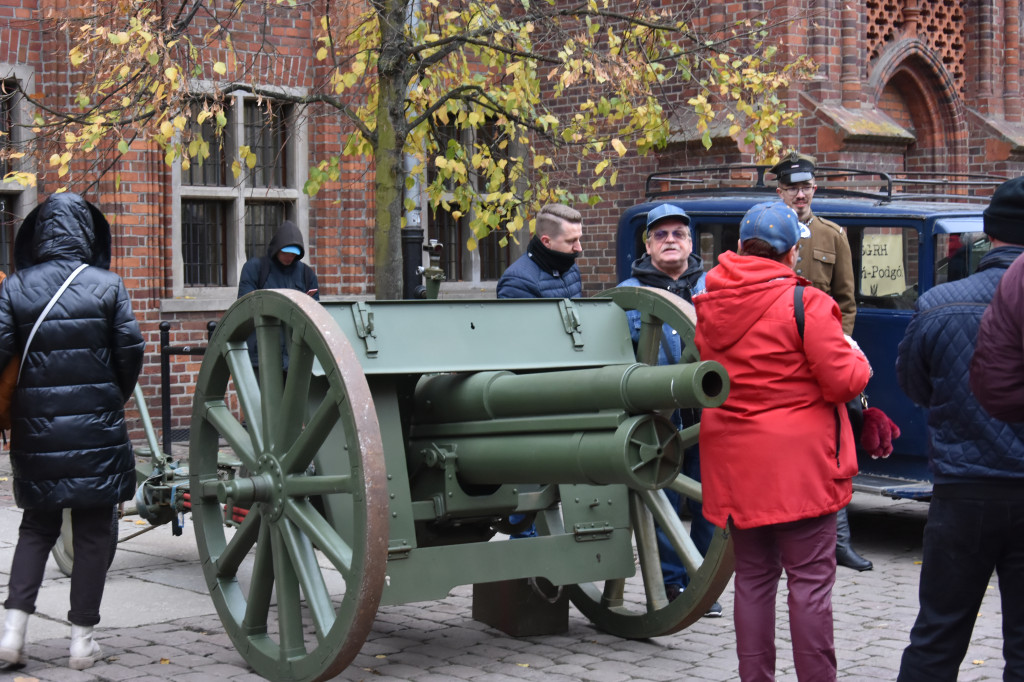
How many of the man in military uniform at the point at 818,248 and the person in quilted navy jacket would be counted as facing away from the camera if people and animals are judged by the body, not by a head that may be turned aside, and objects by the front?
1

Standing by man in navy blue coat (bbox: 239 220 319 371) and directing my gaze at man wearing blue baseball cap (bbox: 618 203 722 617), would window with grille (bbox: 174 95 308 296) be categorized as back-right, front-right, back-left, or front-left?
back-left

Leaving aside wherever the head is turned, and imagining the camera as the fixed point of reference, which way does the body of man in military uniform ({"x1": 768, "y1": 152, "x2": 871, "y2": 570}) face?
toward the camera

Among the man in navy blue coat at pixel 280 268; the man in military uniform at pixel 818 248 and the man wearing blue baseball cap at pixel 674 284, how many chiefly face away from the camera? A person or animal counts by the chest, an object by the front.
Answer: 0

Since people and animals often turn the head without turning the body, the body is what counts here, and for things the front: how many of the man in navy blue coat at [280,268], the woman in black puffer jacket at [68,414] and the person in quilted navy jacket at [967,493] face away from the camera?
2

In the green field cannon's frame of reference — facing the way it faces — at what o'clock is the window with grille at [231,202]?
The window with grille is roughly at 7 o'clock from the green field cannon.

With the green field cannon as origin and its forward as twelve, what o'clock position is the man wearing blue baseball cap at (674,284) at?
The man wearing blue baseball cap is roughly at 9 o'clock from the green field cannon.

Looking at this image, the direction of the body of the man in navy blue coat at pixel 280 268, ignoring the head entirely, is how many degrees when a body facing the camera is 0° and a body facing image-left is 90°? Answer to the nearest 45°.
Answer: approximately 315°

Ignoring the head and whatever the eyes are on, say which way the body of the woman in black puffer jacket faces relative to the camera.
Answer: away from the camera

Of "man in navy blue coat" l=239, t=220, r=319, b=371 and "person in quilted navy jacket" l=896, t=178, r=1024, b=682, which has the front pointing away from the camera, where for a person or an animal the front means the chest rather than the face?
the person in quilted navy jacket

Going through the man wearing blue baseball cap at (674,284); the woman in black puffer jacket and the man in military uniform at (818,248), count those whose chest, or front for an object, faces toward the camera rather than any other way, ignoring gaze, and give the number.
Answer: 2

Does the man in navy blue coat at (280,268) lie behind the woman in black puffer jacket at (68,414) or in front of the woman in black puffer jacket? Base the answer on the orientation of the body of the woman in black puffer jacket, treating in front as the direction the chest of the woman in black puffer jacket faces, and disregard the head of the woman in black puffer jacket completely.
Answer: in front

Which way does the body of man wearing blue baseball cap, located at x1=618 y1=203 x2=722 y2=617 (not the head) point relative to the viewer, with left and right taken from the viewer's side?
facing the viewer

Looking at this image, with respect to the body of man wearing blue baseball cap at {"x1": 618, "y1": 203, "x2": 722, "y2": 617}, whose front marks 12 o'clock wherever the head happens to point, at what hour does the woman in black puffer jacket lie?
The woman in black puffer jacket is roughly at 2 o'clock from the man wearing blue baseball cap.

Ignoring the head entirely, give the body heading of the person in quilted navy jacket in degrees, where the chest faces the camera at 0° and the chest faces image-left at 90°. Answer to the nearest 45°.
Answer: approximately 180°
